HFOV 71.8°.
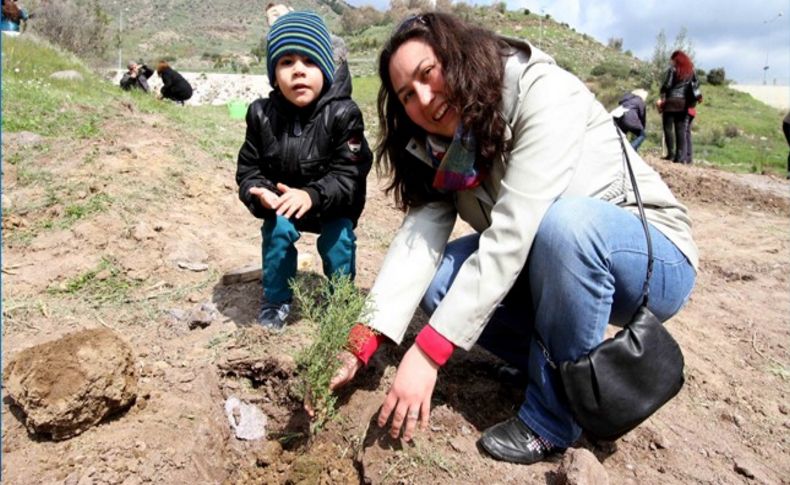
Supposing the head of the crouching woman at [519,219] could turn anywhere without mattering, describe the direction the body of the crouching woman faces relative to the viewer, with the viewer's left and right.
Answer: facing the viewer and to the left of the viewer

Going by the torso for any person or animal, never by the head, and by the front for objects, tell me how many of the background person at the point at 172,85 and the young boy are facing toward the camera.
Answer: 1

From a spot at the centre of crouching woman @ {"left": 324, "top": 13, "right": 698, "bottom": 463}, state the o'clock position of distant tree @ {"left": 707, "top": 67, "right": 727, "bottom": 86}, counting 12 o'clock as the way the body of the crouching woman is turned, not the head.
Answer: The distant tree is roughly at 5 o'clock from the crouching woman.

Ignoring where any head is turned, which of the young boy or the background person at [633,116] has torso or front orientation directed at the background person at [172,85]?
the background person at [633,116]

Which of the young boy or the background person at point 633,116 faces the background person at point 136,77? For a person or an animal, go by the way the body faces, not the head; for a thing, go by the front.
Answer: the background person at point 633,116

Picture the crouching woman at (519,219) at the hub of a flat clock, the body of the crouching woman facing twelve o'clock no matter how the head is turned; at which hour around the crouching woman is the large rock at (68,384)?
The large rock is roughly at 1 o'clock from the crouching woman.

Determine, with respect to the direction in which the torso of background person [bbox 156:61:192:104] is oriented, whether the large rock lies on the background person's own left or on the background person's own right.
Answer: on the background person's own left

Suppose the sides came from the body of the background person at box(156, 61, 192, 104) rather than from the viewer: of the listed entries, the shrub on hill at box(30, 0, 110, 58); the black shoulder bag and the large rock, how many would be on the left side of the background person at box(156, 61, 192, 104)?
2

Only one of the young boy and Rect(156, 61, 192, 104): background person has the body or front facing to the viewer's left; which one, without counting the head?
the background person

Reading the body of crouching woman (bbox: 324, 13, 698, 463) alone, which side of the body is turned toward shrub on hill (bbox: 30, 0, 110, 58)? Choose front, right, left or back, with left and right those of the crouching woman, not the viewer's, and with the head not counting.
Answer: right

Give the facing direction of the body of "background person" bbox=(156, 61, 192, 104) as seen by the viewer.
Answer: to the viewer's left

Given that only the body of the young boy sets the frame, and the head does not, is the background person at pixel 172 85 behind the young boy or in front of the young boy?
behind

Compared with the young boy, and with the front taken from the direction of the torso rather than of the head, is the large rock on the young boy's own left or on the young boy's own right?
on the young boy's own right
